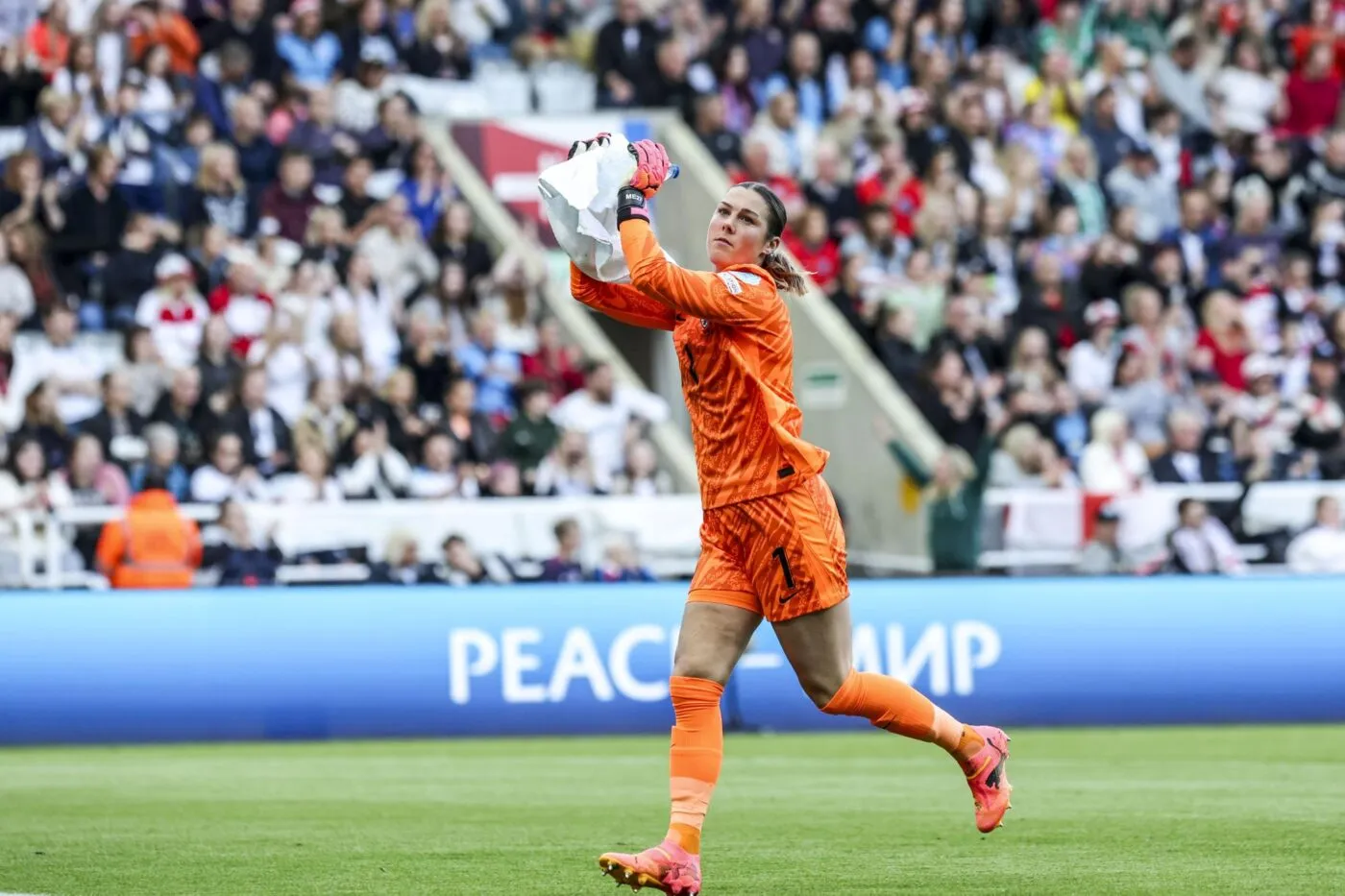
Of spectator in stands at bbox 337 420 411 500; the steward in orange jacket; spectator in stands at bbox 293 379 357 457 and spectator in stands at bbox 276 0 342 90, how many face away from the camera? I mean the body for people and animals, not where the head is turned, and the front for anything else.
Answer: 1

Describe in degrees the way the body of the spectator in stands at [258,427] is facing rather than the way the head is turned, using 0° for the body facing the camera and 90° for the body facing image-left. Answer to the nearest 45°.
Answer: approximately 0°

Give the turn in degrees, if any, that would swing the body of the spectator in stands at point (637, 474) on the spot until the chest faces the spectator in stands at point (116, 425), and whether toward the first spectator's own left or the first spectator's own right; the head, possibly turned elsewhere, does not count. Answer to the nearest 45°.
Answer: approximately 90° to the first spectator's own right

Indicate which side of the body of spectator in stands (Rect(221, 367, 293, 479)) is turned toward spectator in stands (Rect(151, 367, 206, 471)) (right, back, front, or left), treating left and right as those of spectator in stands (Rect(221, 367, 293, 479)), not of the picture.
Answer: right

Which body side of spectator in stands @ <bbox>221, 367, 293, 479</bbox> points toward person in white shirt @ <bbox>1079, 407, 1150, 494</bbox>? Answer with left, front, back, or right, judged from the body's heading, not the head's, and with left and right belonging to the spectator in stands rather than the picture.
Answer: left

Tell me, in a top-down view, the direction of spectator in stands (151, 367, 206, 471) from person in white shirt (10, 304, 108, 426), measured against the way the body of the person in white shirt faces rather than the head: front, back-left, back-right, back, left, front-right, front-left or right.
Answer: front-left

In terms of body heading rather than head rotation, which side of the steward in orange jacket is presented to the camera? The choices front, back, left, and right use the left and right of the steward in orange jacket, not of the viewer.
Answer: back

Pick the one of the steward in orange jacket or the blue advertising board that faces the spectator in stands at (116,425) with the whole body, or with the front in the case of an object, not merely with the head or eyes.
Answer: the steward in orange jacket

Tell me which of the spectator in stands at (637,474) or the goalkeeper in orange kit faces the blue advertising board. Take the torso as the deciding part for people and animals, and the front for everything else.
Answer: the spectator in stands
